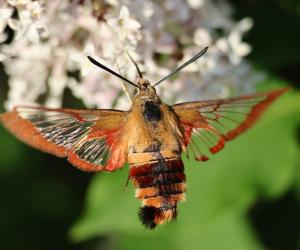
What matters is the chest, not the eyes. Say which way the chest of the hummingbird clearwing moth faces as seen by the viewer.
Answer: away from the camera
